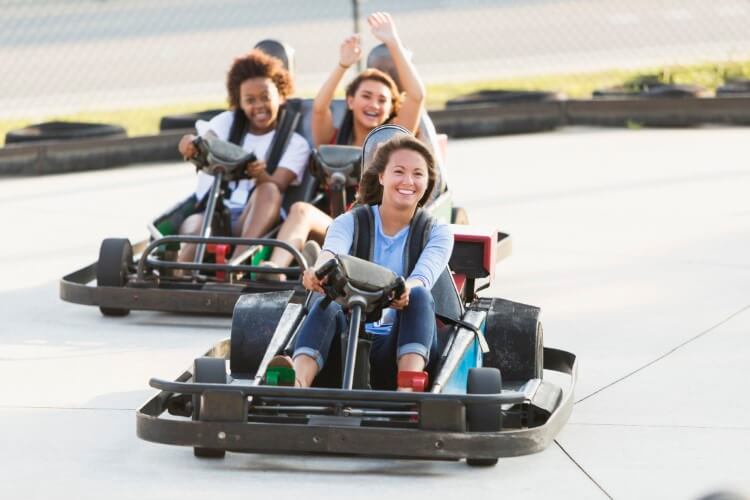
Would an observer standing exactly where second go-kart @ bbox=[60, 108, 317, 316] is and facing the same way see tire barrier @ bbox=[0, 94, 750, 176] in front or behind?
behind

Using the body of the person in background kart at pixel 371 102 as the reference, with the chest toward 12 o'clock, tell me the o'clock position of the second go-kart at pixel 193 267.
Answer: The second go-kart is roughly at 1 o'clock from the person in background kart.

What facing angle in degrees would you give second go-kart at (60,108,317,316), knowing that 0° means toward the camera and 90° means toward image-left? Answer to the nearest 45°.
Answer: approximately 45°

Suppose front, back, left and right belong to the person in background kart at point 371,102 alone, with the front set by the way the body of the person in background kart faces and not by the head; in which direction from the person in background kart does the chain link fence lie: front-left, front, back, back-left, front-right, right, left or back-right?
back-right

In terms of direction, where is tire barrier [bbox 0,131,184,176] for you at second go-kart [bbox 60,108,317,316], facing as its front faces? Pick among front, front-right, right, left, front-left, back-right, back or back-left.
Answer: back-right

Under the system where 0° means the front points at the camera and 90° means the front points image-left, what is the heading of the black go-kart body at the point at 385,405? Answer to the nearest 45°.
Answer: approximately 0°

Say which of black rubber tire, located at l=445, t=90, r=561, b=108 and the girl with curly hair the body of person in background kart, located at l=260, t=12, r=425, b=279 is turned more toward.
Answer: the girl with curly hair

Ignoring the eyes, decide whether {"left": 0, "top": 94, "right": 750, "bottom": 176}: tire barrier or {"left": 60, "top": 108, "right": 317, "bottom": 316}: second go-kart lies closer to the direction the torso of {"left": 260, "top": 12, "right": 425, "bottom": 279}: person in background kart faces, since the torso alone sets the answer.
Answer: the second go-kart

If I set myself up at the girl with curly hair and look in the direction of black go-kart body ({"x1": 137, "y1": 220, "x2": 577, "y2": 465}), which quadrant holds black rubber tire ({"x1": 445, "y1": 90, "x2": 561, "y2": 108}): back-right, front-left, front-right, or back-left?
back-left

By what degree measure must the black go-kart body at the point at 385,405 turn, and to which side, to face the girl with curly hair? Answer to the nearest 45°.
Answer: approximately 180°
